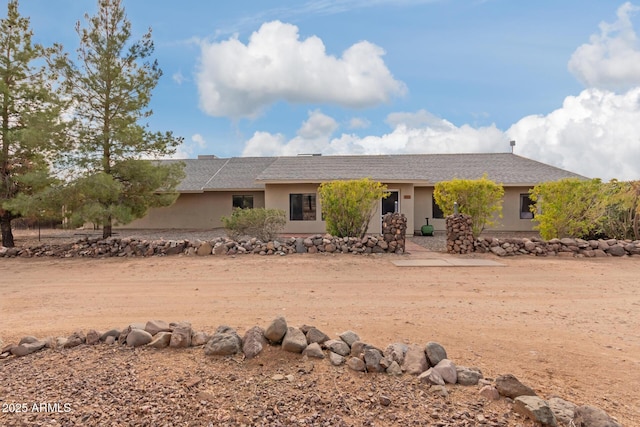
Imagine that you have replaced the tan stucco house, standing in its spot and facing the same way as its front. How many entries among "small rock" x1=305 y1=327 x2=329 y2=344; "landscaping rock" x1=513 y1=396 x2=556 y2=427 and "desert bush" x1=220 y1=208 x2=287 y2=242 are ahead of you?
3

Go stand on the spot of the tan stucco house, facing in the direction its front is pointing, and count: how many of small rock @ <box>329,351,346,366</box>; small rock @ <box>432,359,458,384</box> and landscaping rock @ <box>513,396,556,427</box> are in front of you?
3

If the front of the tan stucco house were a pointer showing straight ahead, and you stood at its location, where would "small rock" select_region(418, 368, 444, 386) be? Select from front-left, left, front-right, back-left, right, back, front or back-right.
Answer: front

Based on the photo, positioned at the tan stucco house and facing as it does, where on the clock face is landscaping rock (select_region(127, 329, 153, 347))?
The landscaping rock is roughly at 12 o'clock from the tan stucco house.

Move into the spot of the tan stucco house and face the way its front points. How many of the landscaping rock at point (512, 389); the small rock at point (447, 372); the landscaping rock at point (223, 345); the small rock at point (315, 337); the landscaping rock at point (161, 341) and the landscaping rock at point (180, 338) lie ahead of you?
6

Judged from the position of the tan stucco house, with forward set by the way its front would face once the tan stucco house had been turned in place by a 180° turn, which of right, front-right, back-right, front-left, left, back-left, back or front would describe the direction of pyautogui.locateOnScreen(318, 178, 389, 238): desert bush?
back

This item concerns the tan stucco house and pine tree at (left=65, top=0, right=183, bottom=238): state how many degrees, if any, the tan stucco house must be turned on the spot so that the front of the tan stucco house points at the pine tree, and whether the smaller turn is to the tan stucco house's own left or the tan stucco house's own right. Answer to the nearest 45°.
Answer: approximately 45° to the tan stucco house's own right

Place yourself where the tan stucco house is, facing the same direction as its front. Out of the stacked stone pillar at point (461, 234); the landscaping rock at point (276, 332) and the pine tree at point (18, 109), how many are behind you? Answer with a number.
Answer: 0

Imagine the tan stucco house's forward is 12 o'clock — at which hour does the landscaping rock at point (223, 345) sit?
The landscaping rock is roughly at 12 o'clock from the tan stucco house.

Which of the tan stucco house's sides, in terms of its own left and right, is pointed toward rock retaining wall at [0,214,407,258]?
front

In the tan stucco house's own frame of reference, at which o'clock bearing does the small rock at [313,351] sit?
The small rock is roughly at 12 o'clock from the tan stucco house.

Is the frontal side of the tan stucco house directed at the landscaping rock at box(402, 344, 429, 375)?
yes

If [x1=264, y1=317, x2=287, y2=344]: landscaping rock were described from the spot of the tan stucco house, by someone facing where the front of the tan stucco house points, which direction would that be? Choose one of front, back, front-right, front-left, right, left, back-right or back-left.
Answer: front

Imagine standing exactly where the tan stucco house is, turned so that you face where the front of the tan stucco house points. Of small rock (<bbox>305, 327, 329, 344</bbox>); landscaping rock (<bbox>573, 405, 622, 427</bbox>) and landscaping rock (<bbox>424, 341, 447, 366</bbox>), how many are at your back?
0

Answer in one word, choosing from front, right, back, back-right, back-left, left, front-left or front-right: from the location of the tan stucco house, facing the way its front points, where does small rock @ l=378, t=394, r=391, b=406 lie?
front

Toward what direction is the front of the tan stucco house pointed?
toward the camera

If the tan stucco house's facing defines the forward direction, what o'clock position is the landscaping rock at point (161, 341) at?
The landscaping rock is roughly at 12 o'clock from the tan stucco house.

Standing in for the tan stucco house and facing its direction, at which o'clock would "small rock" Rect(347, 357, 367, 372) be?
The small rock is roughly at 12 o'clock from the tan stucco house.

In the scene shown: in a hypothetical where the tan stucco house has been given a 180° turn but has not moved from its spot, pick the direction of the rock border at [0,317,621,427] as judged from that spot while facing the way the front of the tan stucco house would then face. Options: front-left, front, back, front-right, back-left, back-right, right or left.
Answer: back

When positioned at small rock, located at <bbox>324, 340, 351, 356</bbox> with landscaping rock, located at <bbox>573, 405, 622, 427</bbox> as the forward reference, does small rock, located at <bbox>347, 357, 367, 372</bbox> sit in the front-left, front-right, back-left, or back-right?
front-right

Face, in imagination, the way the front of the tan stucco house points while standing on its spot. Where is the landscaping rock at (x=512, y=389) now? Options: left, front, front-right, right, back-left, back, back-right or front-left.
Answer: front

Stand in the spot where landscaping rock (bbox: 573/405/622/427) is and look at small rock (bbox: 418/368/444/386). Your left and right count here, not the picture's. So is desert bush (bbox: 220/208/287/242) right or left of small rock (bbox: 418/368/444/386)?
right
